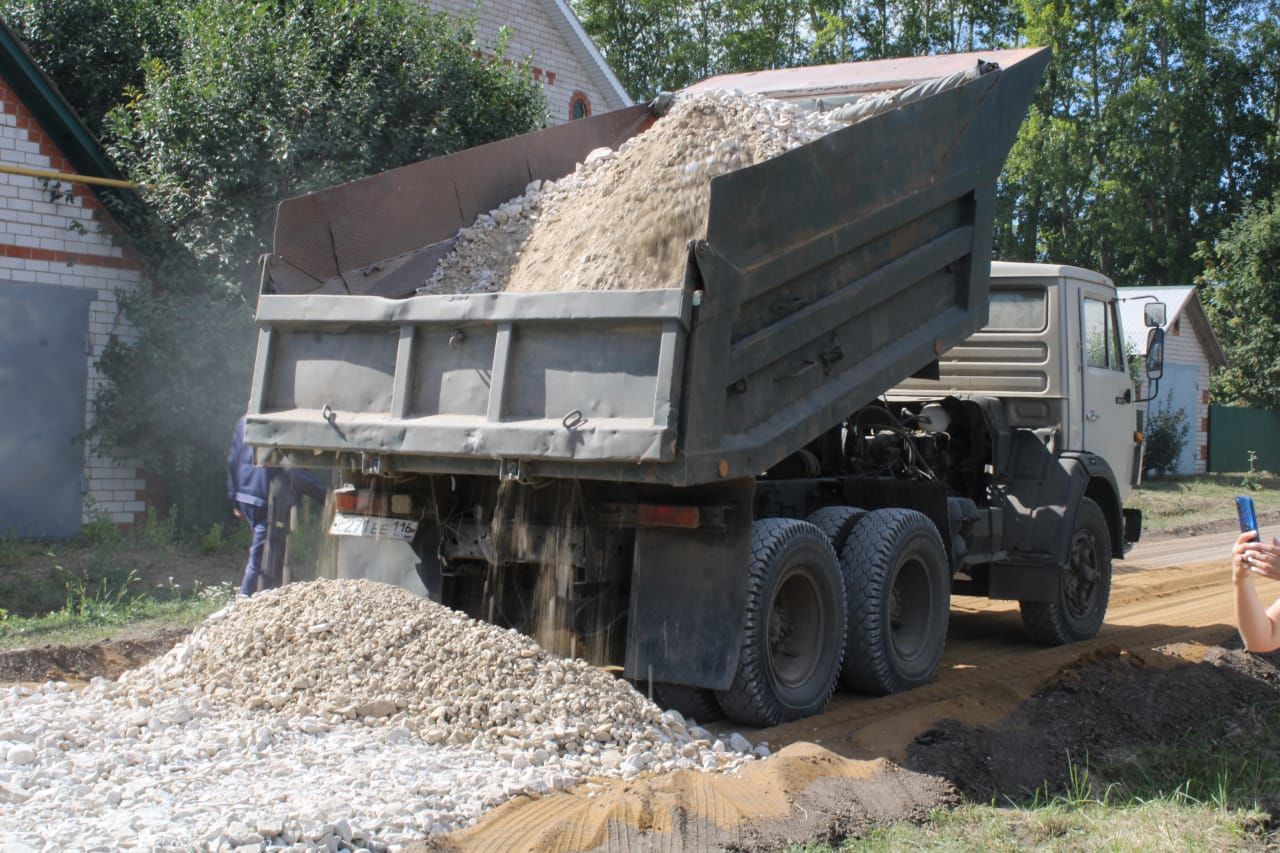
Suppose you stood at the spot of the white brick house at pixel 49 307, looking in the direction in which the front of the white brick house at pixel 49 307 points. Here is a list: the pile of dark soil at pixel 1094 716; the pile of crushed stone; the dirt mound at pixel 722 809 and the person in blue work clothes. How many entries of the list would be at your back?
0

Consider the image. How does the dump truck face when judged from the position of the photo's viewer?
facing away from the viewer and to the right of the viewer

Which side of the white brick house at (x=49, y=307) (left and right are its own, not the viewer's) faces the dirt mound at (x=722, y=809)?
front

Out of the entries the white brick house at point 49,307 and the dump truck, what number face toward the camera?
1

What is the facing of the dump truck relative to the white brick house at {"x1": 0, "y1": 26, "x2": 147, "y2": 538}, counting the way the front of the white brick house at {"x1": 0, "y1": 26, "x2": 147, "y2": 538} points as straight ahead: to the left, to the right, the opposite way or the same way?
to the left

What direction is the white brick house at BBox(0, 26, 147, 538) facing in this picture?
toward the camera

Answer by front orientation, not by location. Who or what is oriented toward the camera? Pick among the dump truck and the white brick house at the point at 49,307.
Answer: the white brick house

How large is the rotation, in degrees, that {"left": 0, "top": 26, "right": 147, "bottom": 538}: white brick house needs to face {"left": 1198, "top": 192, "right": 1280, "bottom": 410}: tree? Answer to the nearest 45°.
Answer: approximately 90° to its left

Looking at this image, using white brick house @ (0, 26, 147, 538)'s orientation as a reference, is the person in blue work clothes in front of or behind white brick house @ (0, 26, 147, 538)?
in front

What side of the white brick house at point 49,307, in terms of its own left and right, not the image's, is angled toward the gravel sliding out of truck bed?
front
